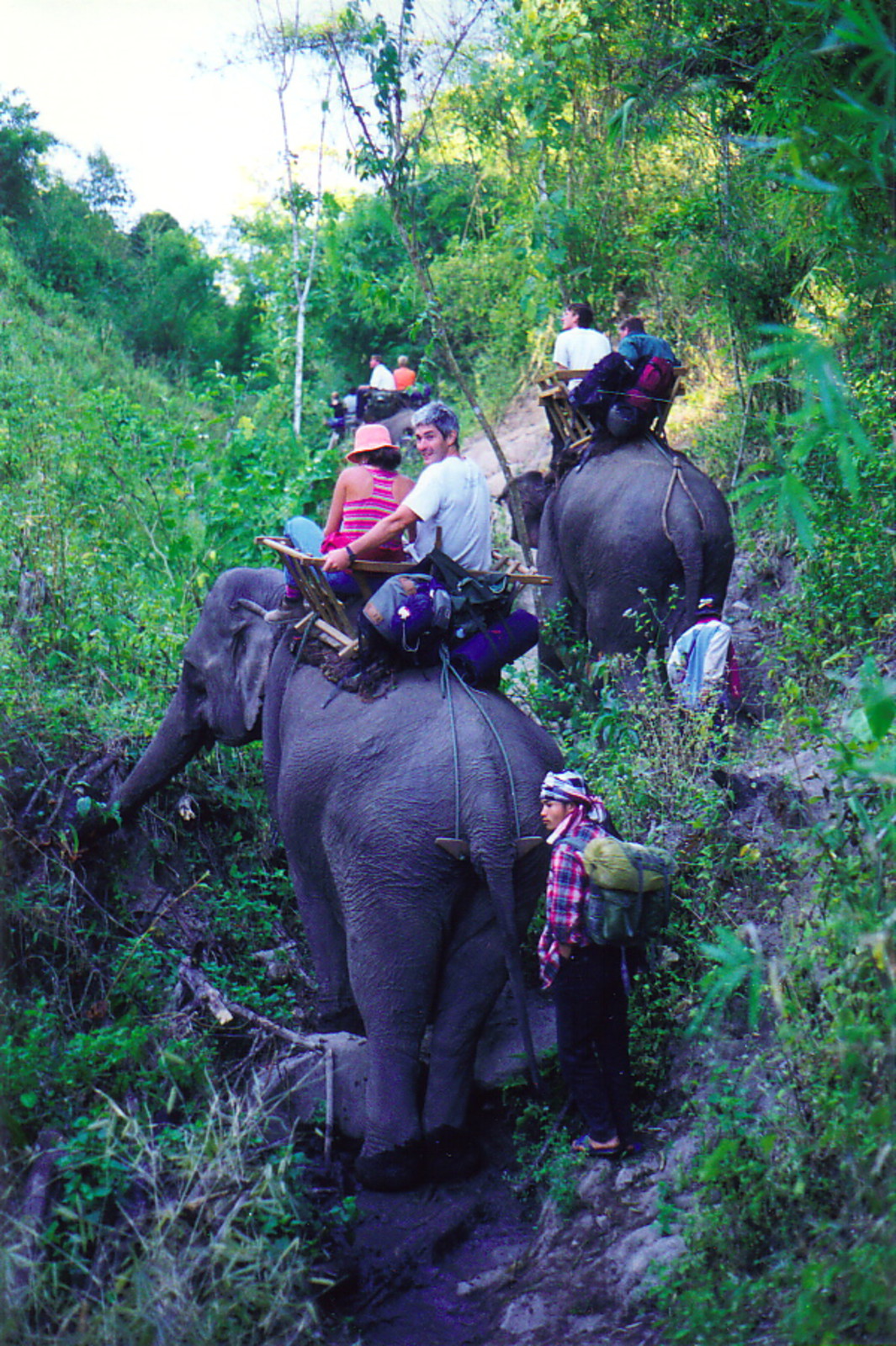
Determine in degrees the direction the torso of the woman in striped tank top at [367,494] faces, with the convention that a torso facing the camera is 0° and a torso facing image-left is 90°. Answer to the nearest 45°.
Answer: approximately 135°

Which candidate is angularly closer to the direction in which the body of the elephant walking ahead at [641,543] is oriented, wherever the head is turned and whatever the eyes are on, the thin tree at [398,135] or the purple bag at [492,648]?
the thin tree

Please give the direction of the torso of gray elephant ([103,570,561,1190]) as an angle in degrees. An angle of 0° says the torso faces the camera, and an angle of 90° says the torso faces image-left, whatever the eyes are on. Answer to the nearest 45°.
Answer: approximately 135°

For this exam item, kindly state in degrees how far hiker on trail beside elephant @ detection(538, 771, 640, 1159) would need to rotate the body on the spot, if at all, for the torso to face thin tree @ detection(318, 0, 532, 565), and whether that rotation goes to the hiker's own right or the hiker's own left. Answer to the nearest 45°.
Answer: approximately 90° to the hiker's own right

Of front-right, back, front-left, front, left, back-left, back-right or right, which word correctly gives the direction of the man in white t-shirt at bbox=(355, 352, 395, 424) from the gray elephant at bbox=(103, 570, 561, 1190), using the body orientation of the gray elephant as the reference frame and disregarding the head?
front-right

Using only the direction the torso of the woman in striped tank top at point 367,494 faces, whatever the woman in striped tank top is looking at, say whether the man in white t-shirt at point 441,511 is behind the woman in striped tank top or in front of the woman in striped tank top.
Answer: behind

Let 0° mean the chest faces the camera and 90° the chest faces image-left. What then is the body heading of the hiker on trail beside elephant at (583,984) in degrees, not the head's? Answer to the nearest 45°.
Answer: approximately 90°

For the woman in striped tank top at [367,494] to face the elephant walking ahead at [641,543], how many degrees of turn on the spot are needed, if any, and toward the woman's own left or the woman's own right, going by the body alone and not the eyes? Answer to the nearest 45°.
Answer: approximately 90° to the woman's own right
